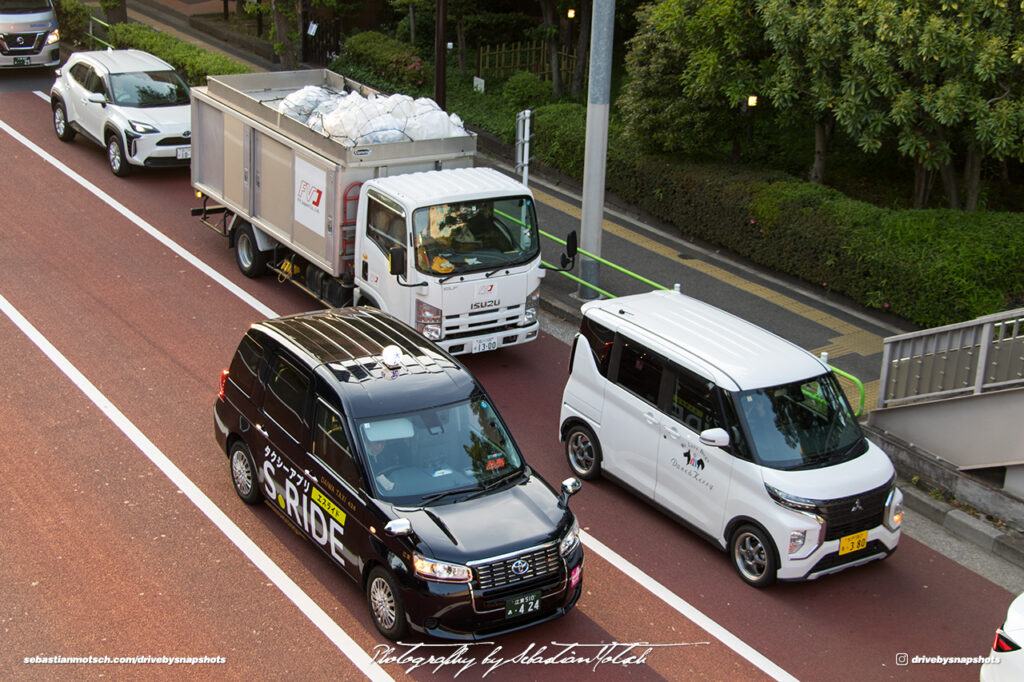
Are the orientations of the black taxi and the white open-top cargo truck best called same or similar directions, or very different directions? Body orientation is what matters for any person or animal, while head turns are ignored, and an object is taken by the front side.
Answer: same or similar directions

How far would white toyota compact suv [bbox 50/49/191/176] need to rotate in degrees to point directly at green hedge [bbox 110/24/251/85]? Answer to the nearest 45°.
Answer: approximately 135° to its left

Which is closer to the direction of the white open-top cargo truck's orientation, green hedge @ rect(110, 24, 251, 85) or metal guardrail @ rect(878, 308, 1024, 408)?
the metal guardrail

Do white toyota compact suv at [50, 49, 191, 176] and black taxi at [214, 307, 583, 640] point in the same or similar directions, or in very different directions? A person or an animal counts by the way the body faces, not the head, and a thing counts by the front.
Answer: same or similar directions

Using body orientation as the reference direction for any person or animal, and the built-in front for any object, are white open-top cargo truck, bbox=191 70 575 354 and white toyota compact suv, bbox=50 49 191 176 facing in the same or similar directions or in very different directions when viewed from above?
same or similar directions

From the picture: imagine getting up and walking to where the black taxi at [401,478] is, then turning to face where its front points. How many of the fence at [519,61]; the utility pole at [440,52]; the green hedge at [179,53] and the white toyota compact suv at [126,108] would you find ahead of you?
0

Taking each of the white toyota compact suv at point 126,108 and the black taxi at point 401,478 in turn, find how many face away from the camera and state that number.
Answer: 0

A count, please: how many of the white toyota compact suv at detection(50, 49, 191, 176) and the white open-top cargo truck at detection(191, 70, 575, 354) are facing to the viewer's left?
0

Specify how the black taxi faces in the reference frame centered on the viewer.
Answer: facing the viewer and to the right of the viewer

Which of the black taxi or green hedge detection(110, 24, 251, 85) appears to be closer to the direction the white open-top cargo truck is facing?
the black taxi

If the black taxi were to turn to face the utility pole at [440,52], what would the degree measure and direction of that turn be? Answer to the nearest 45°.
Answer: approximately 135° to its left

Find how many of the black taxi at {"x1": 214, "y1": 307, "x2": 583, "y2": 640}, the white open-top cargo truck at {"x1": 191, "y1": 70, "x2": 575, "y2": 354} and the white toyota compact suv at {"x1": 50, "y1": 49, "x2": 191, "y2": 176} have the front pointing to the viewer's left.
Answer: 0

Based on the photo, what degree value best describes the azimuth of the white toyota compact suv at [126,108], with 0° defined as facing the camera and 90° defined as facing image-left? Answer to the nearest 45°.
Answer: approximately 315°

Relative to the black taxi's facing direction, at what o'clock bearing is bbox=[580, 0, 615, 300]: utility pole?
The utility pole is roughly at 8 o'clock from the black taxi.

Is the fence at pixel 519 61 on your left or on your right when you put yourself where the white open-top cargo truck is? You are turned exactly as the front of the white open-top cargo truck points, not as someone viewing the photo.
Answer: on your left
